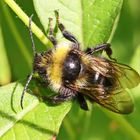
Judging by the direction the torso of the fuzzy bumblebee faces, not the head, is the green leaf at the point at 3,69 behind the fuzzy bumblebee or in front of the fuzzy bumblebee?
in front

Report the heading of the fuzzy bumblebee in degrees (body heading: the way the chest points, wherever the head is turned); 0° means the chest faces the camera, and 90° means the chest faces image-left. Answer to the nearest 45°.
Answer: approximately 90°

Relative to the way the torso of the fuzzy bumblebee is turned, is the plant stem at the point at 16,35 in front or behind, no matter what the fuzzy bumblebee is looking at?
in front
